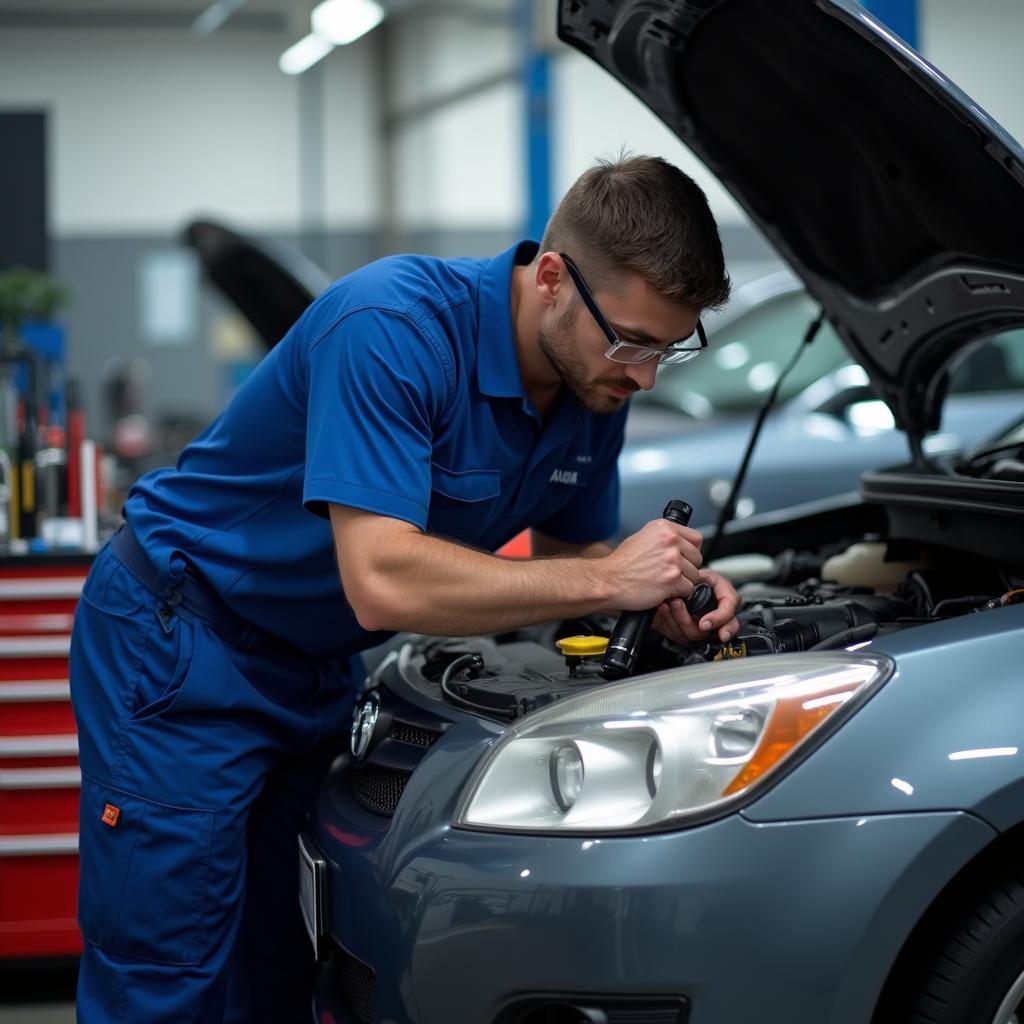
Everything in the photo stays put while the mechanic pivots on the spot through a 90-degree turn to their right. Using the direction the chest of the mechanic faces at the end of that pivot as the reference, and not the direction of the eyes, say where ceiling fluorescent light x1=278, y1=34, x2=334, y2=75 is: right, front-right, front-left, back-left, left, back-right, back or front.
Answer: back-right

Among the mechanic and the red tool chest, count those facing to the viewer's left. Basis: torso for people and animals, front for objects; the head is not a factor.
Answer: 0

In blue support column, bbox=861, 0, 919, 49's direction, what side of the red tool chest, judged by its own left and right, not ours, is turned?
left

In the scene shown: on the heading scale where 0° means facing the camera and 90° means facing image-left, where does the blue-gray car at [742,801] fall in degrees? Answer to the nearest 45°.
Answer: approximately 45°

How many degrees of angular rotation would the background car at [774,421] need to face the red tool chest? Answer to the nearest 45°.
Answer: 0° — it already faces it

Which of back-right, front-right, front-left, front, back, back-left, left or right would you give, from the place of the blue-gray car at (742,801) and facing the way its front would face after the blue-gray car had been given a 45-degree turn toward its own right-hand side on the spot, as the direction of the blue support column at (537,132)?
right

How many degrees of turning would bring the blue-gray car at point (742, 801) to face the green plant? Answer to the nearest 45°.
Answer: approximately 90° to its right

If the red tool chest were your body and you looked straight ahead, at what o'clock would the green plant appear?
The green plant is roughly at 6 o'clock from the red tool chest.

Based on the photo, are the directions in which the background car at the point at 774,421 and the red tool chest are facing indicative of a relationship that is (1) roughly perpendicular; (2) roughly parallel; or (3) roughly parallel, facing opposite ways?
roughly perpendicular

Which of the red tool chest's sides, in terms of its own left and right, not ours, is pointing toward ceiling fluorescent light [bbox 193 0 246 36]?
back

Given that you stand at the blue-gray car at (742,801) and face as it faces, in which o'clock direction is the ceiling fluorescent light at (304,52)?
The ceiling fluorescent light is roughly at 4 o'clock from the blue-gray car.

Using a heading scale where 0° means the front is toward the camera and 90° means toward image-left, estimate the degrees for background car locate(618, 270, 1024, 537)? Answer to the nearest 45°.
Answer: approximately 45°
